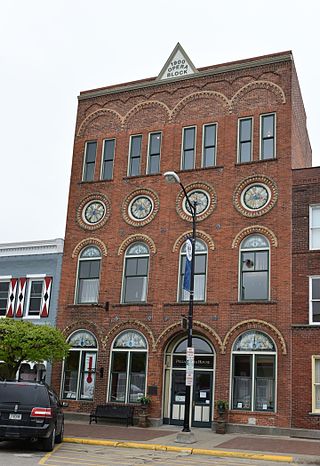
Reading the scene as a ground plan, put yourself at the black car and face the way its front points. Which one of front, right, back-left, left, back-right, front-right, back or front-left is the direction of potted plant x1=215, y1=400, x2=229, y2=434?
front-right

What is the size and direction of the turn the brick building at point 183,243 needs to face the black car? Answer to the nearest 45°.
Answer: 0° — it already faces it

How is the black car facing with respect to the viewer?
away from the camera

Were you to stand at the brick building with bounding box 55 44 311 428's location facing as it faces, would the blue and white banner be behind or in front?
in front

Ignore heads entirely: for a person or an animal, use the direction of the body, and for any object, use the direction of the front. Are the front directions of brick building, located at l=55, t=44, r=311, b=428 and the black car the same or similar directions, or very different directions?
very different directions

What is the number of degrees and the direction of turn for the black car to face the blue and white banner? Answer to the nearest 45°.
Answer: approximately 45° to its right

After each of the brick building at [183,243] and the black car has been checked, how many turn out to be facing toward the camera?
1

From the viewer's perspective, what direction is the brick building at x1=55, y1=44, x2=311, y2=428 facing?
toward the camera
